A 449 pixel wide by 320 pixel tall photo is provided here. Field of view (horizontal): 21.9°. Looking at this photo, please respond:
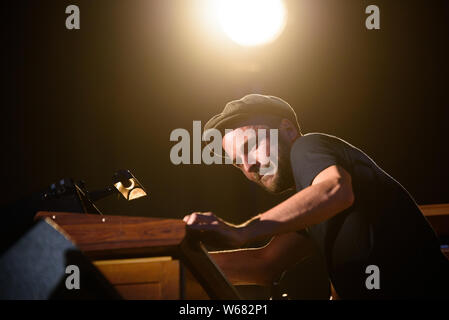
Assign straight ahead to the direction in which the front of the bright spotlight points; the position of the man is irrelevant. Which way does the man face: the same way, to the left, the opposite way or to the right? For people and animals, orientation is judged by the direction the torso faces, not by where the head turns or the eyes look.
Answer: to the right

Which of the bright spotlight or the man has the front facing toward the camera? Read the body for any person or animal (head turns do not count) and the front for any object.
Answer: the bright spotlight

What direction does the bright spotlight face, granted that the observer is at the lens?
facing the viewer

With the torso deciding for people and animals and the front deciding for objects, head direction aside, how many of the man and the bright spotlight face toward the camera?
1

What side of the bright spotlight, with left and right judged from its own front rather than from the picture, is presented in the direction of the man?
front

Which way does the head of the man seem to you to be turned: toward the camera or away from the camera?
toward the camera

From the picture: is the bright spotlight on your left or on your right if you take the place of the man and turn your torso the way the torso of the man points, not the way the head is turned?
on your right

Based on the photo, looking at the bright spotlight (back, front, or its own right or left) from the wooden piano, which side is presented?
front

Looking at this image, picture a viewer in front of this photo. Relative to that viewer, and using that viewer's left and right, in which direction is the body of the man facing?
facing to the left of the viewer
